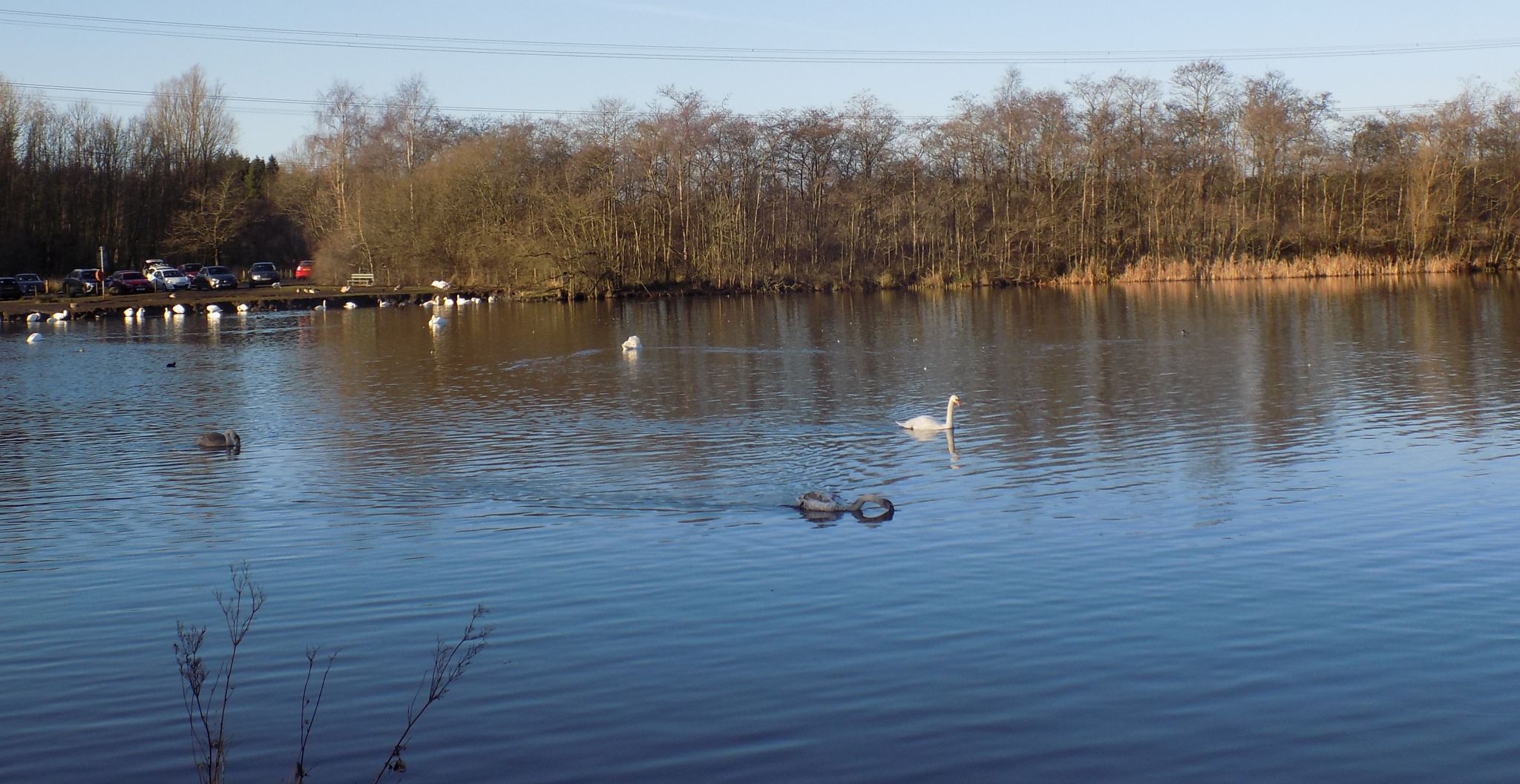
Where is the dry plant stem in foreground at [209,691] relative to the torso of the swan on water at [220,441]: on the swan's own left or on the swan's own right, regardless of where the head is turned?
on the swan's own right

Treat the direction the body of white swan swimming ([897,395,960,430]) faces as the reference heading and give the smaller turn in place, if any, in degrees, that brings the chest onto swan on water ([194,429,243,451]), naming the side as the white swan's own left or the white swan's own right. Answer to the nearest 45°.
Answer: approximately 180°

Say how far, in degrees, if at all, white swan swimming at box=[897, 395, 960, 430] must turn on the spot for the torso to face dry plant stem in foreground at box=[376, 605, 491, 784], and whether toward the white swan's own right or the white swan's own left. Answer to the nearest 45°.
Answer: approximately 90° to the white swan's own right

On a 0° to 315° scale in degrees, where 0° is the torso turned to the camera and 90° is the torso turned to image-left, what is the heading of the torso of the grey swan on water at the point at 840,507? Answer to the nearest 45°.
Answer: approximately 270°

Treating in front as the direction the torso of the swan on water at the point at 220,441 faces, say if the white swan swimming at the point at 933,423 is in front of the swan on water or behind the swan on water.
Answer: in front

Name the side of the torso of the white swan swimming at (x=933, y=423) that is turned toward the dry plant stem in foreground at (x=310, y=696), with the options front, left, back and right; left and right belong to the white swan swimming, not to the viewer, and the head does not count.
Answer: right

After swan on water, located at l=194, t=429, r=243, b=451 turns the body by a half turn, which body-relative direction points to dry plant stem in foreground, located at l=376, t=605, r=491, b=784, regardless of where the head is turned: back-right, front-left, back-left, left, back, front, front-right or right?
left

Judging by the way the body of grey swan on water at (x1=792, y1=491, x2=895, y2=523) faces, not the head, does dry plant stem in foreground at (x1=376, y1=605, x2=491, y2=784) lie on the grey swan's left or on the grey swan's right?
on the grey swan's right

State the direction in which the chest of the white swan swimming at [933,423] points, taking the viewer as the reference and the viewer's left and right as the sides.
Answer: facing to the right of the viewer

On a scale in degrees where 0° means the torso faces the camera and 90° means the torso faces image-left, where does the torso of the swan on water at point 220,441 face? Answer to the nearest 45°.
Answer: approximately 270°

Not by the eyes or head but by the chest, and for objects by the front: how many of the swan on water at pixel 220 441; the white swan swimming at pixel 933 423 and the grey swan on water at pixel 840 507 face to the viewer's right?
3

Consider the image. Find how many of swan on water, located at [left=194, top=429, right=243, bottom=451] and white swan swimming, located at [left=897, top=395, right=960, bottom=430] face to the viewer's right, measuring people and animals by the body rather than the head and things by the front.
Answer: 2
